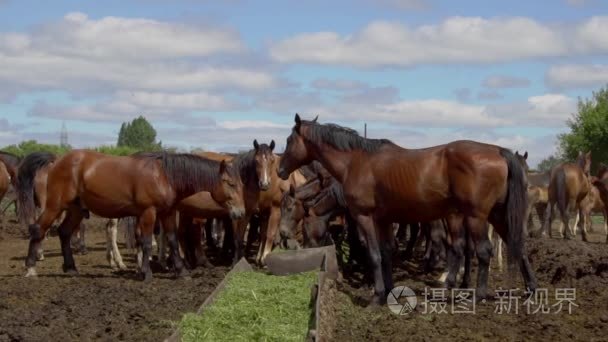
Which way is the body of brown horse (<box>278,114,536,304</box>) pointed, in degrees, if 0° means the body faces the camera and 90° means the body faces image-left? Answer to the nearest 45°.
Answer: approximately 90°

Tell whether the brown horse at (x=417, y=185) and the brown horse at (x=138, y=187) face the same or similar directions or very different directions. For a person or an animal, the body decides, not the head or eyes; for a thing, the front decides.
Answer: very different directions

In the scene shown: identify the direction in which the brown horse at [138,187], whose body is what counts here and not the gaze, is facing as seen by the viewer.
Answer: to the viewer's right

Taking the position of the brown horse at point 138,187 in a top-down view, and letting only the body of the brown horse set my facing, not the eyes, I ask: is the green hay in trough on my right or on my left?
on my right

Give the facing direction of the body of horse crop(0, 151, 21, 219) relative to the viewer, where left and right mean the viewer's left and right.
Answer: facing to the left of the viewer

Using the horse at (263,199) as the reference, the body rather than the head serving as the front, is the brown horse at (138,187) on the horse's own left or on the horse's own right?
on the horse's own right

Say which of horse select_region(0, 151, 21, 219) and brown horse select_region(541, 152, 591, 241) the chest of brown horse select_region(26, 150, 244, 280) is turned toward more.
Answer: the brown horse

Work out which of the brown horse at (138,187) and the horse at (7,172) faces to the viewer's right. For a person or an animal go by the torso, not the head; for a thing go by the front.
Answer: the brown horse

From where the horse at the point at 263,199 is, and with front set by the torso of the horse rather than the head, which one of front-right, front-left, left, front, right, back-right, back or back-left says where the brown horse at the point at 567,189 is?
back-left

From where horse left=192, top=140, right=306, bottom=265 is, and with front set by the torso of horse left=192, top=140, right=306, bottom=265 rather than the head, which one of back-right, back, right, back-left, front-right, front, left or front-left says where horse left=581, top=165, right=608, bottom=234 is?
back-left
